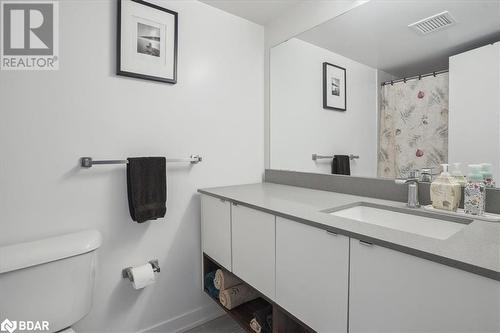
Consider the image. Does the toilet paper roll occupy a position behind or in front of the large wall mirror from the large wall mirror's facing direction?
in front

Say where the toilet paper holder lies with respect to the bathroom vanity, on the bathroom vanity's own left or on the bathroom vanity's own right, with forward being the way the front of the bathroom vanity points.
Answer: on the bathroom vanity's own right

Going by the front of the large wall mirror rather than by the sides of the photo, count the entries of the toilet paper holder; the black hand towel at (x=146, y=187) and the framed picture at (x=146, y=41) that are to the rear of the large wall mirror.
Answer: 0

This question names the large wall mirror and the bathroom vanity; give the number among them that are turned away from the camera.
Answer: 0

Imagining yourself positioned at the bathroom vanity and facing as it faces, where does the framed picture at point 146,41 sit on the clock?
The framed picture is roughly at 2 o'clock from the bathroom vanity.

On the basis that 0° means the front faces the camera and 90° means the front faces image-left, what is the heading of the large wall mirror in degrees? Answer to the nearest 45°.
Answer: approximately 45°

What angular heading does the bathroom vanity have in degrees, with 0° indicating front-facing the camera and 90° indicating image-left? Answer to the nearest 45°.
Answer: approximately 45°

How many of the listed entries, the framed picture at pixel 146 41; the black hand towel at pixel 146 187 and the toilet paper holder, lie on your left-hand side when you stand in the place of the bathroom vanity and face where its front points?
0

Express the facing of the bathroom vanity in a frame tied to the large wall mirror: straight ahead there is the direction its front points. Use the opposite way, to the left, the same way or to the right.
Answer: the same way

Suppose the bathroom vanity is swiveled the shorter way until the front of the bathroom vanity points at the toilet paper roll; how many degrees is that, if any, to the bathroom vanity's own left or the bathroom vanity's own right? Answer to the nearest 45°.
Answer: approximately 45° to the bathroom vanity's own right
